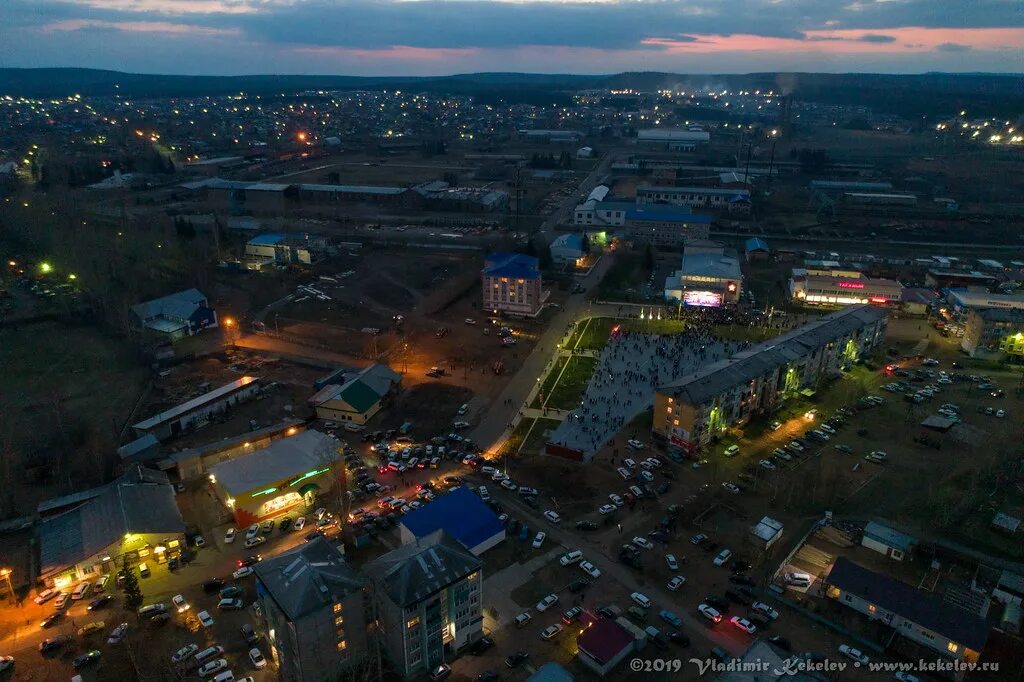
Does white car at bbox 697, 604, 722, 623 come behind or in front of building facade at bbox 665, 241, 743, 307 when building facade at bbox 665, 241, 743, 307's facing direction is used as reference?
in front

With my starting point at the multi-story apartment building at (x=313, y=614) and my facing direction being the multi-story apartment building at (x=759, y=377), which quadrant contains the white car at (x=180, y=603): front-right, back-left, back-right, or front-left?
back-left

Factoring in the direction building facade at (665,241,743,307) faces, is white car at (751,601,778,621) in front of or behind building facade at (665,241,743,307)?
in front

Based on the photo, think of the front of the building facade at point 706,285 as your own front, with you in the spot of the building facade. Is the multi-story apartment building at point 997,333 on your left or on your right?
on your left

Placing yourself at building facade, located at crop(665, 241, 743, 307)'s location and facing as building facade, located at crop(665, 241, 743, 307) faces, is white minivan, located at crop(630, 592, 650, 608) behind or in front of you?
in front

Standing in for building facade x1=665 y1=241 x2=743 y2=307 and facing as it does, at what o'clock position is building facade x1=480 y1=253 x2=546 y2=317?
building facade x1=480 y1=253 x2=546 y2=317 is roughly at 2 o'clock from building facade x1=665 y1=241 x2=743 y2=307.

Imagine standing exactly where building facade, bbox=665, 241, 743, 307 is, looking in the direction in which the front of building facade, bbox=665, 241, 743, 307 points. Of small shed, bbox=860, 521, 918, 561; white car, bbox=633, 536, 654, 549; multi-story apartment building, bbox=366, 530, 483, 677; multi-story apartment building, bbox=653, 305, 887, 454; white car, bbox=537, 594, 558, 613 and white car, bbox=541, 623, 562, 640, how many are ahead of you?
6

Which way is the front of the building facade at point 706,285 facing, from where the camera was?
facing the viewer

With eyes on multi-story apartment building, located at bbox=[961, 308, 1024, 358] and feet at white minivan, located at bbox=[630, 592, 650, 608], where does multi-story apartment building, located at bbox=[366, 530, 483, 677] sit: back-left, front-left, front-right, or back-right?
back-left

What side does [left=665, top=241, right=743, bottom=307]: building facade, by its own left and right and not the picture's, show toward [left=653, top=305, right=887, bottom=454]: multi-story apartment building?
front

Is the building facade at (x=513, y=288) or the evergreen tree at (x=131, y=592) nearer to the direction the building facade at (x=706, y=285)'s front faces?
the evergreen tree

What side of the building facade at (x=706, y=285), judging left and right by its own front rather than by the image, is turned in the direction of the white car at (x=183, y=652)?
front

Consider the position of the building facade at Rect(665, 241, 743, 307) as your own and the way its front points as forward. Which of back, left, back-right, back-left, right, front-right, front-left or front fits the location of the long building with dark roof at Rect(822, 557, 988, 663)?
front

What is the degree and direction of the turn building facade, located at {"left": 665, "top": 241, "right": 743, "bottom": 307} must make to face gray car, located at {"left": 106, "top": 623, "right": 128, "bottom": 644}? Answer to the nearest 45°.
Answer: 0° — it already faces it
